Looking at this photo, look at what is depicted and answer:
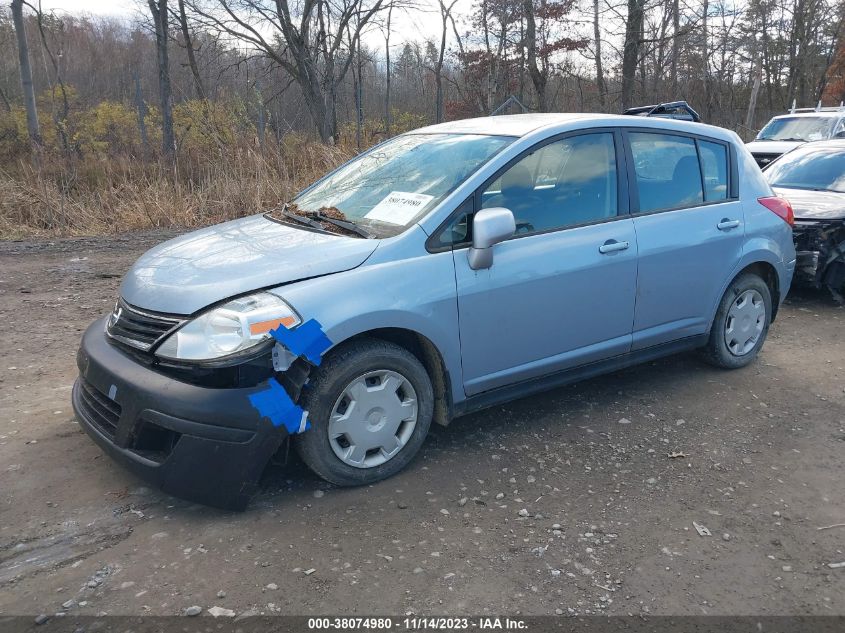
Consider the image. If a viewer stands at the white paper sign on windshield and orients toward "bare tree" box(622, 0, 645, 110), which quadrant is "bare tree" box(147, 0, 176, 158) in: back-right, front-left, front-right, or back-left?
front-left

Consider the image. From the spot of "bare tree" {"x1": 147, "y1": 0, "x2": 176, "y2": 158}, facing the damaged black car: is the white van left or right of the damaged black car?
left

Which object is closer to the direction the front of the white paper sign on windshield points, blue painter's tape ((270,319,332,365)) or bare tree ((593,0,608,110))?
the blue painter's tape

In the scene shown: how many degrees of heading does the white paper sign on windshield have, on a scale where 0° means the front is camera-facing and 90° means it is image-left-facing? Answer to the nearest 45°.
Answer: approximately 45°

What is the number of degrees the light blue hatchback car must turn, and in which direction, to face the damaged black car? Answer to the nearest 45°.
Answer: approximately 180°

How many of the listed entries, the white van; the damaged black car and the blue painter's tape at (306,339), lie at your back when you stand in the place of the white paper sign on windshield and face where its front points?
2

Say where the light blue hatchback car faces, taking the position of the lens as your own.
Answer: facing the viewer and to the left of the viewer

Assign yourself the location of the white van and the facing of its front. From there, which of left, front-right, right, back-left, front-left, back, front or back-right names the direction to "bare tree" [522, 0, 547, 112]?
right

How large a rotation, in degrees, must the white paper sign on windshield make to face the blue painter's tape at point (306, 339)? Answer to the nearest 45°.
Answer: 0° — it already faces it

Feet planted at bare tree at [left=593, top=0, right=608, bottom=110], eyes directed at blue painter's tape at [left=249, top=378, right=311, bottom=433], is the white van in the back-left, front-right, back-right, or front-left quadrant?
front-left

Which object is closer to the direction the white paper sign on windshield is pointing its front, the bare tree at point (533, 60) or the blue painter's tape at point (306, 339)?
the blue painter's tape

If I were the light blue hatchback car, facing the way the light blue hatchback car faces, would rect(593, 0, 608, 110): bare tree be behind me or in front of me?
behind

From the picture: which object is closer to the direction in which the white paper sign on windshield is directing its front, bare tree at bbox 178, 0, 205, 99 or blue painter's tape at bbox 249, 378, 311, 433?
the blue painter's tape

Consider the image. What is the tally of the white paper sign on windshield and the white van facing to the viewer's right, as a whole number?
0

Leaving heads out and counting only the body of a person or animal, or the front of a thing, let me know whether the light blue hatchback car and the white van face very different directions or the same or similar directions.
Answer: same or similar directions

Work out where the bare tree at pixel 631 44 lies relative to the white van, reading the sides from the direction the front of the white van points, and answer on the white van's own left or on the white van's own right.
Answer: on the white van's own right

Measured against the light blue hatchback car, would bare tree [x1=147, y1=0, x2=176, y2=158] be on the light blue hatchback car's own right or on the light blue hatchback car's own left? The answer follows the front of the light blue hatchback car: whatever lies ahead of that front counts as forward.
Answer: on the light blue hatchback car's own right

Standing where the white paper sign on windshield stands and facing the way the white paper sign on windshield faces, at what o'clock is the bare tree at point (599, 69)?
The bare tree is roughly at 5 o'clock from the white paper sign on windshield.

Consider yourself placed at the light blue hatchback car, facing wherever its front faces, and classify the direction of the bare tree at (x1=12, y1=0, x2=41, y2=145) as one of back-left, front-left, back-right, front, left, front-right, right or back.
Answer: right
